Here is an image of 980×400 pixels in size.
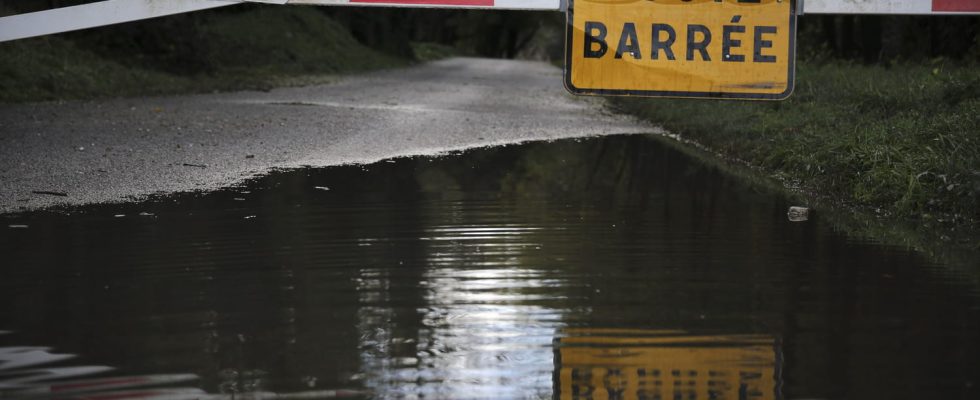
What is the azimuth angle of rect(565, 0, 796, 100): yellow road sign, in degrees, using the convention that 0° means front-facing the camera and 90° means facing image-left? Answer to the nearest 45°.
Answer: approximately 0°
